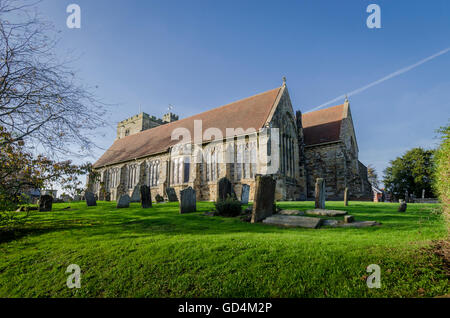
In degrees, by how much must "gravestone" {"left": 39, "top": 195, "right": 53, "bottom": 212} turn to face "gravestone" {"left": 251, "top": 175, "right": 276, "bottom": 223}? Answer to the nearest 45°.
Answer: approximately 45° to its left

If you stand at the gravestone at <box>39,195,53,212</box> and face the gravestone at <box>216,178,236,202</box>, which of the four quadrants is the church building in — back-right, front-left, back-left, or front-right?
front-left

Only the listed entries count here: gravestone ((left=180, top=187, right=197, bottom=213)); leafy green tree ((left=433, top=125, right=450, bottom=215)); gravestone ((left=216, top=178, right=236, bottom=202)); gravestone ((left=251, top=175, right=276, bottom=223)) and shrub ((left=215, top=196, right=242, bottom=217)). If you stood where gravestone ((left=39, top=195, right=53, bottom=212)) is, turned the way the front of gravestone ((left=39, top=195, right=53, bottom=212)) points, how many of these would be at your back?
0

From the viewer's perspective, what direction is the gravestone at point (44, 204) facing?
toward the camera

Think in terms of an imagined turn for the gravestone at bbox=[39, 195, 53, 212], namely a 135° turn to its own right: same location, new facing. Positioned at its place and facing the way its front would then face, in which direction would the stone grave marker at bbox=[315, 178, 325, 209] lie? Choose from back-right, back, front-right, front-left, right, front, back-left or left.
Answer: back

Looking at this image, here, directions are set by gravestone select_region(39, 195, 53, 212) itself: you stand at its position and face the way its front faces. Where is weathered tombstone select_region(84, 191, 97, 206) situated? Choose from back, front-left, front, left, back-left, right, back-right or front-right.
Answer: back-left

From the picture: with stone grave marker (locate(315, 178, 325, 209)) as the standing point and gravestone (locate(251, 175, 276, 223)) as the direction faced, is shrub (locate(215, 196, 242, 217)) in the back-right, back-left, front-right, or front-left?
front-right

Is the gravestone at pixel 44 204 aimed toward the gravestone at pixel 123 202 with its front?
no

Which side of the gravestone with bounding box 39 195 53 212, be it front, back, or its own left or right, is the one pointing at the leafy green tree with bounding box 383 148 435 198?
left

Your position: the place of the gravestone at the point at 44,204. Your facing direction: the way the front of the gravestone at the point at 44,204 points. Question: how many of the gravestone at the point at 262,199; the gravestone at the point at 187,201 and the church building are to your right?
0

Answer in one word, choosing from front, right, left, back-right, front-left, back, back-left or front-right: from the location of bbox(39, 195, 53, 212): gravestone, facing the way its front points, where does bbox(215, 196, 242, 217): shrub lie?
front-left

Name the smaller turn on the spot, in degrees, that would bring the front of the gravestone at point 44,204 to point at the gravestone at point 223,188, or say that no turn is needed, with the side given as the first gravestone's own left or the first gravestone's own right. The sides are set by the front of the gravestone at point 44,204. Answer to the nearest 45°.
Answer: approximately 45° to the first gravestone's own left
